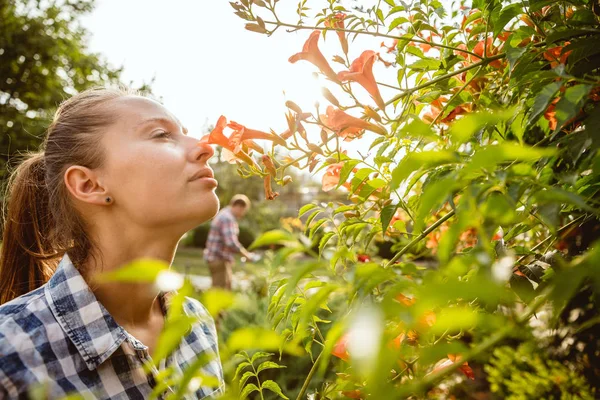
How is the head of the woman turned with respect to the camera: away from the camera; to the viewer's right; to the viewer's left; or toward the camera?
to the viewer's right

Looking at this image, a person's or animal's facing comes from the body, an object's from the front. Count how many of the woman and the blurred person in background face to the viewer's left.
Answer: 0

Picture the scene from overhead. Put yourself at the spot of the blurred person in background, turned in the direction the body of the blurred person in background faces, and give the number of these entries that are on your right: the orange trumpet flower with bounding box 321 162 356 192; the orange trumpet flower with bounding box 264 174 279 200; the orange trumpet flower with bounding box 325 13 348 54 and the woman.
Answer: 4

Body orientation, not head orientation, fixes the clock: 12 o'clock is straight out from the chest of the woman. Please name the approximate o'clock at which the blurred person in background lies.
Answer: The blurred person in background is roughly at 8 o'clock from the woman.

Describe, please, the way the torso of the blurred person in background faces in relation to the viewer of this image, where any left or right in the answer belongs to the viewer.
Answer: facing to the right of the viewer

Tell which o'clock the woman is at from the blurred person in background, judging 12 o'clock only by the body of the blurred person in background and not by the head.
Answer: The woman is roughly at 3 o'clock from the blurred person in background.

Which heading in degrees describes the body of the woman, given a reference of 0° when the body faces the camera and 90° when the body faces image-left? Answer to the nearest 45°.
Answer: approximately 315°
